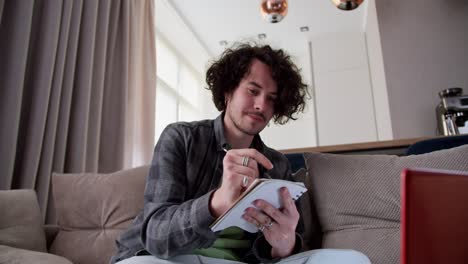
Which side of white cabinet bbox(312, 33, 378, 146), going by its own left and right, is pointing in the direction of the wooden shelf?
front

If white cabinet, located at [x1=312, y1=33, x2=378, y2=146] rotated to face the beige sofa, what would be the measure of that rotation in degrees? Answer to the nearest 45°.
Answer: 0° — it already faces it

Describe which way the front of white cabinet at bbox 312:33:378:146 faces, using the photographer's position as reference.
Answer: facing the viewer

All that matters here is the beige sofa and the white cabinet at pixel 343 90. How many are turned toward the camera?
2

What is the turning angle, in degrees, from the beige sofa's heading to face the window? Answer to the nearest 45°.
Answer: approximately 180°

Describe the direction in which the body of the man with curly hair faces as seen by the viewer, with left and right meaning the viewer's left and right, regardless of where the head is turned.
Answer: facing the viewer and to the right of the viewer

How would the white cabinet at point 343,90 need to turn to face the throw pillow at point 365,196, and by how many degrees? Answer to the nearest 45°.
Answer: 0° — it already faces it

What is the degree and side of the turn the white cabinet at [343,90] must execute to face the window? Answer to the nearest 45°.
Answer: approximately 90° to its right

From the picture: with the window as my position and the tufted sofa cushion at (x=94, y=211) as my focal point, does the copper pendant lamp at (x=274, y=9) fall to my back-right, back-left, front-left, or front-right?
front-left

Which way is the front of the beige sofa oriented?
toward the camera

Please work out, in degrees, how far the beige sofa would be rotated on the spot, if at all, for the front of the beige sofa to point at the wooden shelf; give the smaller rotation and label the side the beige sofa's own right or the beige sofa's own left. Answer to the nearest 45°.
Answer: approximately 135° to the beige sofa's own left

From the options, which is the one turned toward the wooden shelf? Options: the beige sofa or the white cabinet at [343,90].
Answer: the white cabinet
